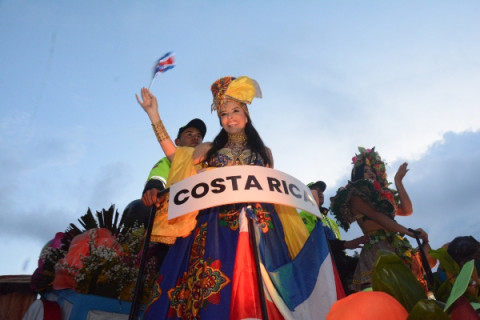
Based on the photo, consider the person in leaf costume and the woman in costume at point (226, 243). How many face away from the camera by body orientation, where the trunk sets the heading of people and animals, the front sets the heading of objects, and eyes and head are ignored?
0

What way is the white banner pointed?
toward the camera

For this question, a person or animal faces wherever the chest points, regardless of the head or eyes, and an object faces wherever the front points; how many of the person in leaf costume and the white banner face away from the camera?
0

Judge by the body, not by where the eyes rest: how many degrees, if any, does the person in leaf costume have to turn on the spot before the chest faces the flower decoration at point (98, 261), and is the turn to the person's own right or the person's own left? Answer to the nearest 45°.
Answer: approximately 90° to the person's own right

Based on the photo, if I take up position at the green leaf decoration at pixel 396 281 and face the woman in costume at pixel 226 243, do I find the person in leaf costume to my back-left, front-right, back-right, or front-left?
front-right

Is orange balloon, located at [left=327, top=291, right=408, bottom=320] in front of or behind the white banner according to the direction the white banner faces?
in front

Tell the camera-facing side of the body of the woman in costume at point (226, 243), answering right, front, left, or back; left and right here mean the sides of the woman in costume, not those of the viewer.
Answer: front
